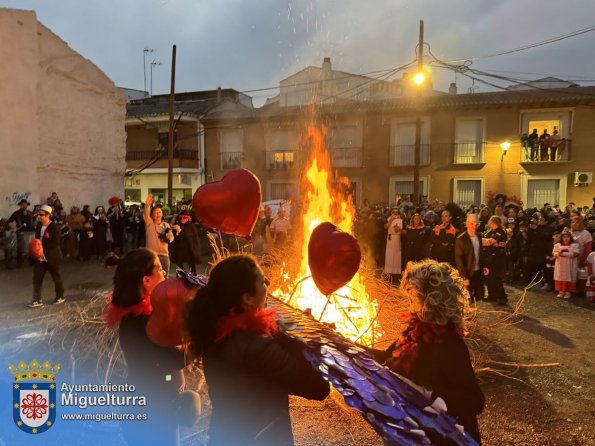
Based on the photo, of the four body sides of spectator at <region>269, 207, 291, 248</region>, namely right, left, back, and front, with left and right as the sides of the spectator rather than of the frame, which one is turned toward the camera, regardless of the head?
front

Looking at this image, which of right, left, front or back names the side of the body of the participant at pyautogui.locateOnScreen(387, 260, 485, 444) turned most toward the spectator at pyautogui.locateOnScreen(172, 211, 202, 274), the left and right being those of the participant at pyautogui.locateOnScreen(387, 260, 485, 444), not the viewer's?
front

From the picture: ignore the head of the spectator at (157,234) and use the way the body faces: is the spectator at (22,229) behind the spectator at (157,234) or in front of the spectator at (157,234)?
behind

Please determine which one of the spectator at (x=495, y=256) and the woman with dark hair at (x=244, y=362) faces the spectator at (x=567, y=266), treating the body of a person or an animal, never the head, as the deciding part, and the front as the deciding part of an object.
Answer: the woman with dark hair

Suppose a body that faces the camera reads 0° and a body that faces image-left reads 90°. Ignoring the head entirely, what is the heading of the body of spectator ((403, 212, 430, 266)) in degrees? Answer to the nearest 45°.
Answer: approximately 0°

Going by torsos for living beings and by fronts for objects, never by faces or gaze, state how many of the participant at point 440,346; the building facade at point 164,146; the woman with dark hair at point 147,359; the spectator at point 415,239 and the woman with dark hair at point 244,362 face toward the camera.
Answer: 2

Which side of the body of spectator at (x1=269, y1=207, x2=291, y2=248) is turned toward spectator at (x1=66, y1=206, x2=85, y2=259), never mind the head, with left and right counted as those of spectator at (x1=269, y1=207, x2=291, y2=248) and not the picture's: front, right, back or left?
right

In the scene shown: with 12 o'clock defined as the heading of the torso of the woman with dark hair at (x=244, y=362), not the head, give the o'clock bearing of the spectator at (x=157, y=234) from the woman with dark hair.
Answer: The spectator is roughly at 10 o'clock from the woman with dark hair.

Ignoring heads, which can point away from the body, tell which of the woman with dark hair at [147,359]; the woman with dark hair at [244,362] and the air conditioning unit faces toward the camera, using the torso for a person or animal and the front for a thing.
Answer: the air conditioning unit

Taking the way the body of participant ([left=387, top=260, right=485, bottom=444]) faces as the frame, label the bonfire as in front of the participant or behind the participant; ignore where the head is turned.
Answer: in front

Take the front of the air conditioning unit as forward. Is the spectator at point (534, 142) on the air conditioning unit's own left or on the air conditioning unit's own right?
on the air conditioning unit's own right

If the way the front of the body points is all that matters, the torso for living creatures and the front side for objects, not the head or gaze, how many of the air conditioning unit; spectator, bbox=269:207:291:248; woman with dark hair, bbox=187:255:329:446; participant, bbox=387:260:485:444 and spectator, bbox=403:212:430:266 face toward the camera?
3

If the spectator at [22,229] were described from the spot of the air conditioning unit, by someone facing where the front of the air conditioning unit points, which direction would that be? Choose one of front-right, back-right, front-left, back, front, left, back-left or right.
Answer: front-right

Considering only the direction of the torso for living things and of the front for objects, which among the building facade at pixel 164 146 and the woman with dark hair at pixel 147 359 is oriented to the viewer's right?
the woman with dark hair

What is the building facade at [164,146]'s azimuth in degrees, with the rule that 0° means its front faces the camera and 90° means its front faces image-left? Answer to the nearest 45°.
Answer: approximately 0°
